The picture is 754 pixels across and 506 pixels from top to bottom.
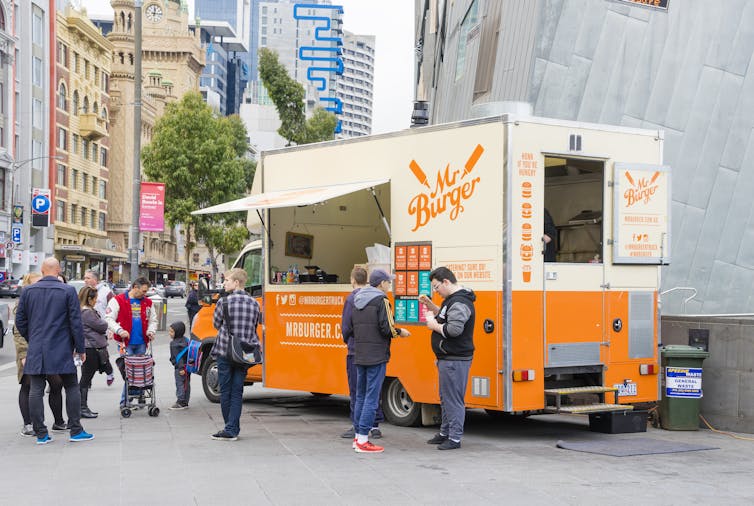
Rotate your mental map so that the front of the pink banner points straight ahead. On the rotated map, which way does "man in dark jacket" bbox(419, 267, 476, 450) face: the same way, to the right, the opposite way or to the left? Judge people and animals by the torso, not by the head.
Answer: to the right

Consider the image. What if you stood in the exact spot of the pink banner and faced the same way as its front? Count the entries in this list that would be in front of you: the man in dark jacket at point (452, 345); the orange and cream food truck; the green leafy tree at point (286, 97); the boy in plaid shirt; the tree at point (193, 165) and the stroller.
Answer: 4

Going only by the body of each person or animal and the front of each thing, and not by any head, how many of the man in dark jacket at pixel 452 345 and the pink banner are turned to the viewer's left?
1

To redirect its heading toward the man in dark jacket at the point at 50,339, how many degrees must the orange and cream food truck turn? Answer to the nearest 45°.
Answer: approximately 45° to its left

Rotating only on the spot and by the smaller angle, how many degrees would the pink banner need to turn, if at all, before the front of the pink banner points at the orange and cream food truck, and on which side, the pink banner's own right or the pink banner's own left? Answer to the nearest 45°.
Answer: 0° — it already faces it

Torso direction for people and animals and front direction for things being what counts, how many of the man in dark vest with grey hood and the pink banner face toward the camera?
1

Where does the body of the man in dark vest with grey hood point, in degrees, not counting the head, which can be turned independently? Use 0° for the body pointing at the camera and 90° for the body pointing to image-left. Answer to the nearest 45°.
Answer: approximately 225°

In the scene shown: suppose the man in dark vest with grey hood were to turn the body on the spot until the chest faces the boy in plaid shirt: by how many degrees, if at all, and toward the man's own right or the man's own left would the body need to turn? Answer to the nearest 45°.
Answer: approximately 135° to the man's own left

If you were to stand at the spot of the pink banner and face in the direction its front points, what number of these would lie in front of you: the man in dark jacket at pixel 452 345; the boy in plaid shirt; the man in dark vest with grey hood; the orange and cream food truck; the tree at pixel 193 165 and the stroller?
5

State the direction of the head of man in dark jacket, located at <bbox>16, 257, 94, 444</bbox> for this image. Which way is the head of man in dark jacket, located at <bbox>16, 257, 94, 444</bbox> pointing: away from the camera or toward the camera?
away from the camera

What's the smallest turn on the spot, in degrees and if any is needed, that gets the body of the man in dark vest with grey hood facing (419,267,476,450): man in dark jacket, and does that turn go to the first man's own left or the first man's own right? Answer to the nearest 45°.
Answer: approximately 45° to the first man's own right

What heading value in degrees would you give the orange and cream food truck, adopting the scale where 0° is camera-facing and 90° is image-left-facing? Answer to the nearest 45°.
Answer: approximately 135°

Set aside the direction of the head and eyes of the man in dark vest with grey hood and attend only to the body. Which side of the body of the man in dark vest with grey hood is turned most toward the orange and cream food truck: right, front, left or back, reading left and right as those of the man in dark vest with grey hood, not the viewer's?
front

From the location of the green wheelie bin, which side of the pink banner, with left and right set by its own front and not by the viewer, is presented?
front

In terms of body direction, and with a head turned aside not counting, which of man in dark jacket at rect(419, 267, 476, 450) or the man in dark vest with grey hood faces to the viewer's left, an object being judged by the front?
the man in dark jacket

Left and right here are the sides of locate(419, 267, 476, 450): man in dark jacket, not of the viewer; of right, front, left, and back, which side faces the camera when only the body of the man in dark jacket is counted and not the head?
left
